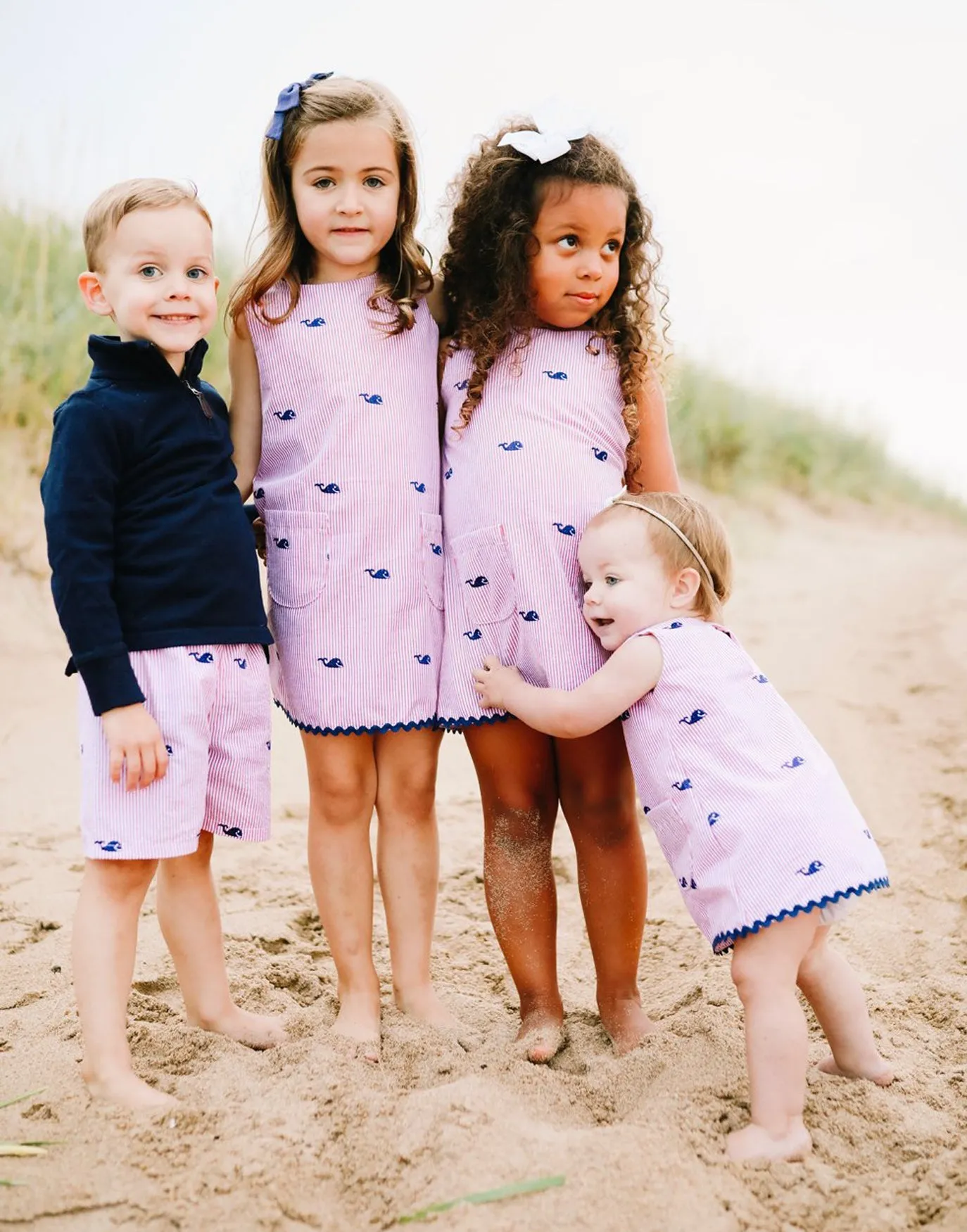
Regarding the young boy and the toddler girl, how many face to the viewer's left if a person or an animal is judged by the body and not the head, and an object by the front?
1

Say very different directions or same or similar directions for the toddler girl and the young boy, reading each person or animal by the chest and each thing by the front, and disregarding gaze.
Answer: very different directions

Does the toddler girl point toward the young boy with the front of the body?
yes

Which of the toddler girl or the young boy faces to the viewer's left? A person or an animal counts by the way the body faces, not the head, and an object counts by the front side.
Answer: the toddler girl

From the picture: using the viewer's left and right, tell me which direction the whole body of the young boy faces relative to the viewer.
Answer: facing the viewer and to the right of the viewer

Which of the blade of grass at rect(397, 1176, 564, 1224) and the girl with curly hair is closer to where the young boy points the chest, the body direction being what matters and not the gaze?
the blade of grass

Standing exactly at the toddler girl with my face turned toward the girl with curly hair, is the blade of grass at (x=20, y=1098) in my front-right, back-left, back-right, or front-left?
front-left

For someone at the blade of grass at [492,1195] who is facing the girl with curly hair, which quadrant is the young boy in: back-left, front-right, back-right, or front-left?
front-left

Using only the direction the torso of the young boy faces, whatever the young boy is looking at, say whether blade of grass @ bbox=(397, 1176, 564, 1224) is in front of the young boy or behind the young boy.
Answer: in front

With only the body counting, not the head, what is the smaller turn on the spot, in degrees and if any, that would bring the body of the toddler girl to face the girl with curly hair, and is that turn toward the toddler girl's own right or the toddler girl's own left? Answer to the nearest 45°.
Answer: approximately 45° to the toddler girl's own right

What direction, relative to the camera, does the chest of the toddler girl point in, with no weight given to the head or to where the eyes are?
to the viewer's left

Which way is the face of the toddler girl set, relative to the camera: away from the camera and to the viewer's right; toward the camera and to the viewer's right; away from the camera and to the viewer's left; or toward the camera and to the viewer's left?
toward the camera and to the viewer's left

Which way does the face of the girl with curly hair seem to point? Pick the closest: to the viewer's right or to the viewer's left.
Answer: to the viewer's right

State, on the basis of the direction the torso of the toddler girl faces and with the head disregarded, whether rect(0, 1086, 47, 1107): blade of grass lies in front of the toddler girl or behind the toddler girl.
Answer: in front
